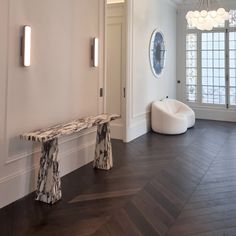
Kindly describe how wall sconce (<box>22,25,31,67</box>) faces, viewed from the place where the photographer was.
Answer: facing the viewer and to the right of the viewer

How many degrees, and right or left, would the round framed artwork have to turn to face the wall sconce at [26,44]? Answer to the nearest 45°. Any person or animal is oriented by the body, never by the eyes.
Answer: approximately 90° to its right

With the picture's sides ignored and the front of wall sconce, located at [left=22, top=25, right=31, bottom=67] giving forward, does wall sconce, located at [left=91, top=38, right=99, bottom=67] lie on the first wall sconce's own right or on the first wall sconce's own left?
on the first wall sconce's own left

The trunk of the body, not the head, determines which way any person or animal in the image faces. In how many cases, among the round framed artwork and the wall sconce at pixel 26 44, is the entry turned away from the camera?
0
